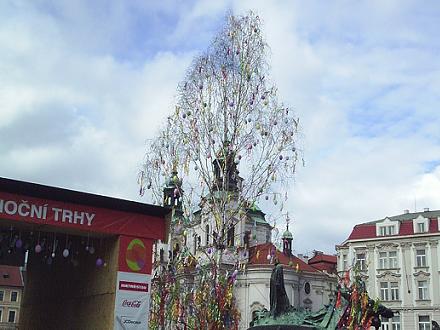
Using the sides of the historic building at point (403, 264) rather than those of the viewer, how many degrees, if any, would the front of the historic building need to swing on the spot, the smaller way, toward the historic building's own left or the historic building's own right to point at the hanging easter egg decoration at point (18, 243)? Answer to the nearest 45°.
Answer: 0° — it already faces it

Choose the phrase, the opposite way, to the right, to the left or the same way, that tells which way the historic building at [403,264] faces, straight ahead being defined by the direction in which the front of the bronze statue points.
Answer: to the left

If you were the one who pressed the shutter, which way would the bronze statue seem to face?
facing to the left of the viewer

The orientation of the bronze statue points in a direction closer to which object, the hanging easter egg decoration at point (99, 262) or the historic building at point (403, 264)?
the hanging easter egg decoration

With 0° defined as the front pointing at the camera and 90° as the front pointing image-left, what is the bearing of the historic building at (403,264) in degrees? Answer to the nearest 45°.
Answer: approximately 0°

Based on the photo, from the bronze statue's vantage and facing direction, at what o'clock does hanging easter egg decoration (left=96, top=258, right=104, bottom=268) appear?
The hanging easter egg decoration is roughly at 11 o'clock from the bronze statue.

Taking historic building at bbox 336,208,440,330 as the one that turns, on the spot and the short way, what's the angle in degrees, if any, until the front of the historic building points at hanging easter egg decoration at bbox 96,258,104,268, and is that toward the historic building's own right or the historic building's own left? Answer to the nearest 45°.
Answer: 0° — it already faces it
